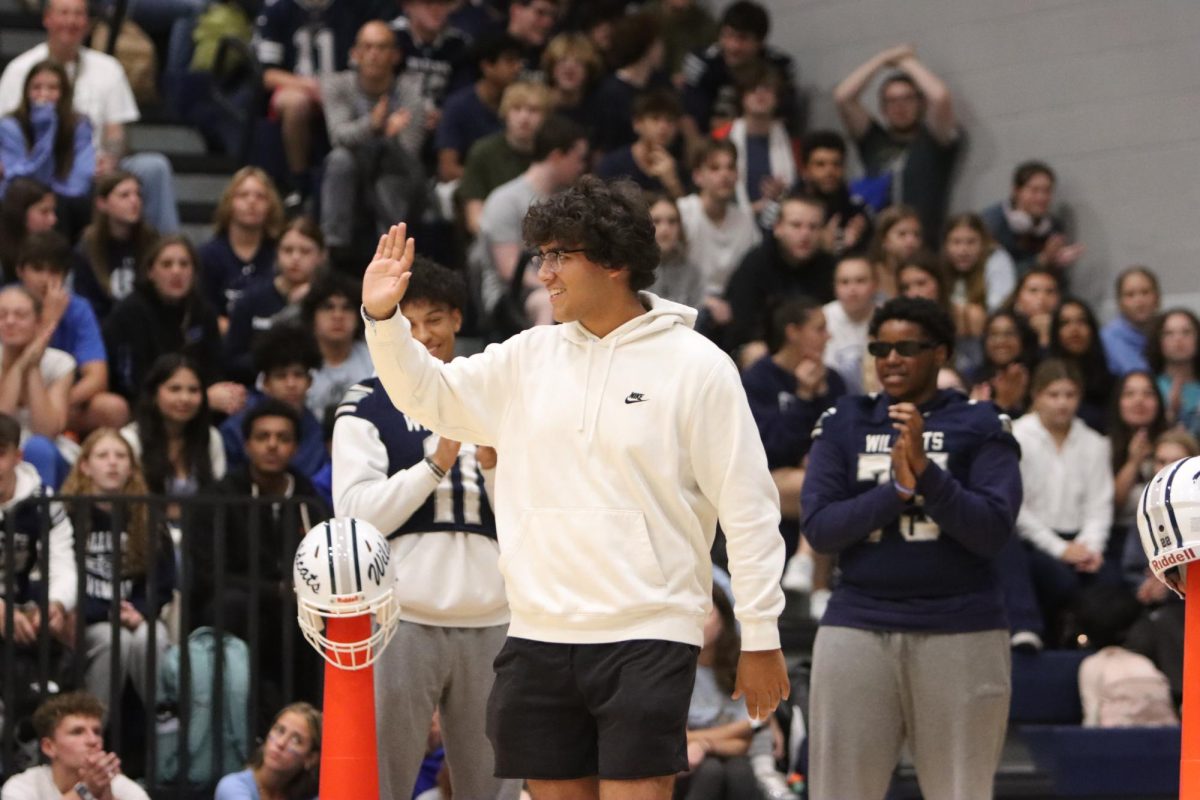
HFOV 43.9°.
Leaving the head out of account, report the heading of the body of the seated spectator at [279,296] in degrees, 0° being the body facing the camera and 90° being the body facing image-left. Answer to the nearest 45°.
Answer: approximately 315°

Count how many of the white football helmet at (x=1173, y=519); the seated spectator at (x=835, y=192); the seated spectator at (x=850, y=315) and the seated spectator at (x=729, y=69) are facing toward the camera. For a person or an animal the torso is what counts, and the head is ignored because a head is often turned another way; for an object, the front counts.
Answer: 3

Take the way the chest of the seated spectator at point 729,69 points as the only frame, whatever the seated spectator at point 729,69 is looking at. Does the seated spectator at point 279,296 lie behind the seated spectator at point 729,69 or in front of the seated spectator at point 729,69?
in front

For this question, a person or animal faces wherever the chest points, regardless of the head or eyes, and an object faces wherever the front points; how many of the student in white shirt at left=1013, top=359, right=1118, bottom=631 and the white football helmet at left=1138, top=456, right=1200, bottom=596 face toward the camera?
1

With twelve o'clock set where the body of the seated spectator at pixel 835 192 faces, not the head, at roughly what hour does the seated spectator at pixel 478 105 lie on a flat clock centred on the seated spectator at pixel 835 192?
the seated spectator at pixel 478 105 is roughly at 3 o'clock from the seated spectator at pixel 835 192.

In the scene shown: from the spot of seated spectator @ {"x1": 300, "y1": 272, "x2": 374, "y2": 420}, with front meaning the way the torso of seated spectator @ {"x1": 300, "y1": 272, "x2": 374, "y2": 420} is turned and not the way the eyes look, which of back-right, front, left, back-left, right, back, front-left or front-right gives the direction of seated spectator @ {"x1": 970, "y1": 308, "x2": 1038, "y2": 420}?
left

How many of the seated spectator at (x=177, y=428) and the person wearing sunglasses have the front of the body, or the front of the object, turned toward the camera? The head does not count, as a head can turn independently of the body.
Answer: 2

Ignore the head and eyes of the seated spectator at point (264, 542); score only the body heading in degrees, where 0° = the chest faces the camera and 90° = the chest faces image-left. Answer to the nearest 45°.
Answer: approximately 0°

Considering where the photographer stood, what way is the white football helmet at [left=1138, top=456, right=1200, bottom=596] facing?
facing away from the viewer and to the right of the viewer

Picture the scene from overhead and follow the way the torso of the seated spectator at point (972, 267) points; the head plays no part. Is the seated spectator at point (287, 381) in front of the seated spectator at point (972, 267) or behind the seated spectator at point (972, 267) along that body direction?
in front

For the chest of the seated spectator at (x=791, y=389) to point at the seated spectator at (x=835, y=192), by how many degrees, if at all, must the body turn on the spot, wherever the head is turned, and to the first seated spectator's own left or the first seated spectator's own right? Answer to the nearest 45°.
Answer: approximately 135° to the first seated spectator's own left

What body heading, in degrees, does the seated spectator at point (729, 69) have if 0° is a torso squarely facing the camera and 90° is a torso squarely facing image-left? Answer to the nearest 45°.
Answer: approximately 0°
